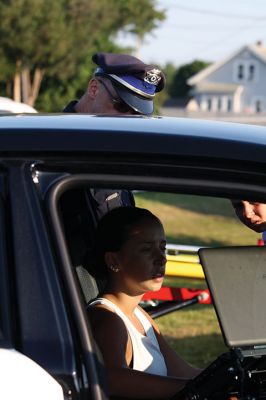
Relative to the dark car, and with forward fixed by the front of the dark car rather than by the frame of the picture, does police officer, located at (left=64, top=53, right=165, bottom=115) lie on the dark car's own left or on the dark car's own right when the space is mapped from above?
on the dark car's own left

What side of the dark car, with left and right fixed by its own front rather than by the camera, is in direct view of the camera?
right
